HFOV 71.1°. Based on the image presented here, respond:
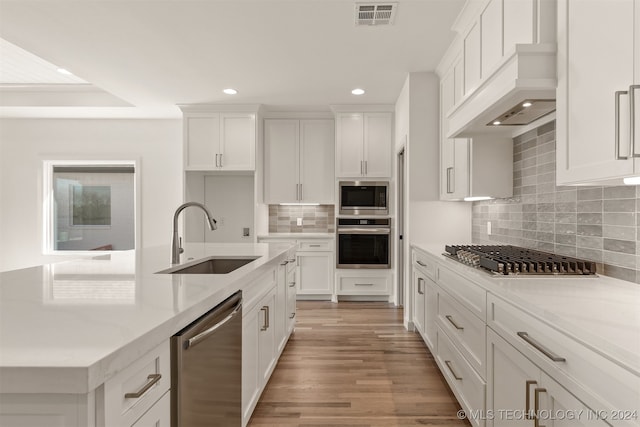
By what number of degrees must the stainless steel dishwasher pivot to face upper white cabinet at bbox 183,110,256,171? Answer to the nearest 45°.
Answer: approximately 135° to its left

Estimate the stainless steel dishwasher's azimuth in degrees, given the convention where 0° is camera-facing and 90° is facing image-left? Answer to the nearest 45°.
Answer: approximately 315°

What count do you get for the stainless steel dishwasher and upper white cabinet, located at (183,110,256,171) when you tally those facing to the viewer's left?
0

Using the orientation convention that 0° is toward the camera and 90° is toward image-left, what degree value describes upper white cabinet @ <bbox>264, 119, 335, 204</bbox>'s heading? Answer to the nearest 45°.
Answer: approximately 0°

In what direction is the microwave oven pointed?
toward the camera

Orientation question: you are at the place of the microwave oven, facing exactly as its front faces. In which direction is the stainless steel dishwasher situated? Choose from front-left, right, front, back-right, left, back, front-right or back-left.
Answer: front

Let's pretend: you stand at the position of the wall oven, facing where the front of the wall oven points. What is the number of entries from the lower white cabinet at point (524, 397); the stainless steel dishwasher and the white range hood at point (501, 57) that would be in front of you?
3

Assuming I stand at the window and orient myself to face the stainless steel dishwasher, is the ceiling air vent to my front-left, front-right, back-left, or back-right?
front-left

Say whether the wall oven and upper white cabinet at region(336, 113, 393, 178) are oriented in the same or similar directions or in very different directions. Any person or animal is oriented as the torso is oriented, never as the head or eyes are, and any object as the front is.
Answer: same or similar directions

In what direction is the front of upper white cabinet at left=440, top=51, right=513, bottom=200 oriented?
to the viewer's left

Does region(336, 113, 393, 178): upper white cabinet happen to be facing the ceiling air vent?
yes

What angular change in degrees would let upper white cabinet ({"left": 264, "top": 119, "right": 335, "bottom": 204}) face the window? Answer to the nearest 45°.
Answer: approximately 90° to its right

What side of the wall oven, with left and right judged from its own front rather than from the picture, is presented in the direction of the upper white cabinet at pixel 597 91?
front

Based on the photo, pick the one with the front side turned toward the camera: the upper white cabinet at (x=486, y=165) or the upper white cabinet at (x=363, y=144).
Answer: the upper white cabinet at (x=363, y=144)

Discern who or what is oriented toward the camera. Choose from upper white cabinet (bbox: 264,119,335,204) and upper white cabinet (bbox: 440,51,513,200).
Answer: upper white cabinet (bbox: 264,119,335,204)

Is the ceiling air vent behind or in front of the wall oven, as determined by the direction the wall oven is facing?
in front

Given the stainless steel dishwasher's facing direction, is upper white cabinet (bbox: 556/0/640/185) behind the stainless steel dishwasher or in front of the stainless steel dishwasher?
in front
